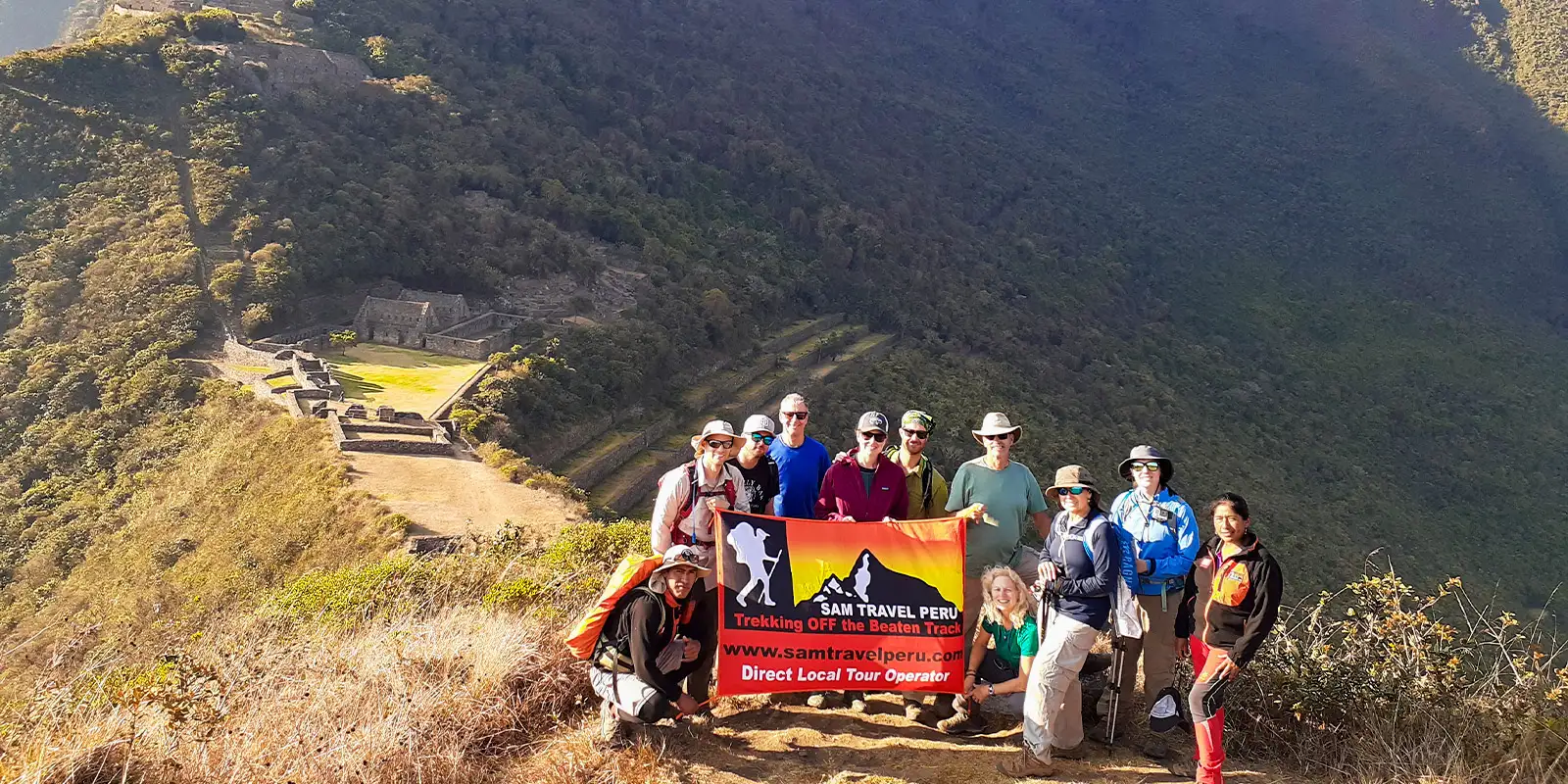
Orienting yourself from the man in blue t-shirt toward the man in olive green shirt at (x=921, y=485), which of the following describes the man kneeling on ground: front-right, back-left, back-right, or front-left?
back-right

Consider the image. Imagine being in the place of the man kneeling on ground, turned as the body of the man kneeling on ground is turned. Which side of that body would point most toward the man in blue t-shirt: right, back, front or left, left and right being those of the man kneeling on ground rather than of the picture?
left

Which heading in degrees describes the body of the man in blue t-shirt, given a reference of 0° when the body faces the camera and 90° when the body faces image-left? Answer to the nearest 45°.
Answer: approximately 0°

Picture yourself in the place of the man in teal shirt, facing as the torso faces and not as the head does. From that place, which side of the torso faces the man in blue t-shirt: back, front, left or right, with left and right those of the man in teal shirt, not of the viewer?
right

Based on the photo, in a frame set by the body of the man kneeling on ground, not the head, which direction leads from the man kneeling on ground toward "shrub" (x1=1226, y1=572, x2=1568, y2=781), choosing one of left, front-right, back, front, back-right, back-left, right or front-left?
front-left

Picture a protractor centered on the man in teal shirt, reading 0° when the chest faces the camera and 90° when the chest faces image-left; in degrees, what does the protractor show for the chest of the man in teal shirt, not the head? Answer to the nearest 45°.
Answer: approximately 0°
